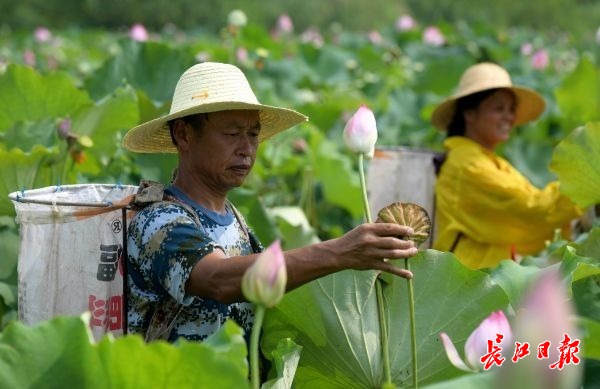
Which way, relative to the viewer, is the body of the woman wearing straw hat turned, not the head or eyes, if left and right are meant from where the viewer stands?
facing to the right of the viewer

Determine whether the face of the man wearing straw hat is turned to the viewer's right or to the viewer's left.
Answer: to the viewer's right

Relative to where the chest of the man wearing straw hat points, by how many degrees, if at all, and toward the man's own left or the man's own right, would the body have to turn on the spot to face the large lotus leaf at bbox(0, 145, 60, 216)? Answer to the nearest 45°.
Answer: approximately 180°

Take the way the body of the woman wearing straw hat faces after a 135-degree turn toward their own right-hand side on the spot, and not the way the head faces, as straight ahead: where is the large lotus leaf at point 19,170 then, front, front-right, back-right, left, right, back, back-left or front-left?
front

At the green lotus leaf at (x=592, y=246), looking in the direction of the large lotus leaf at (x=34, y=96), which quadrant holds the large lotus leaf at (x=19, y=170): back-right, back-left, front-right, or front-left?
front-left

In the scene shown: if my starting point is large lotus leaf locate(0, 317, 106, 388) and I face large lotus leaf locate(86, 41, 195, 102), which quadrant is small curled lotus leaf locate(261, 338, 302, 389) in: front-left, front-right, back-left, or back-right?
front-right

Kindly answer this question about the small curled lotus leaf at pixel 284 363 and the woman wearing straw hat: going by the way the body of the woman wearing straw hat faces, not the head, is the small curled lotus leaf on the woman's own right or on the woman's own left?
on the woman's own right

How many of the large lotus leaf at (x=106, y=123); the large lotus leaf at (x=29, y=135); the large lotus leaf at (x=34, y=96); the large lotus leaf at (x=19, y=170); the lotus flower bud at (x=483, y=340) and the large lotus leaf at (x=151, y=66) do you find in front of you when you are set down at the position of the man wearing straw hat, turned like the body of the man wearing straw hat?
1

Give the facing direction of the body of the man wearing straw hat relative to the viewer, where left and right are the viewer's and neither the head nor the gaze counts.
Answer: facing the viewer and to the right of the viewer

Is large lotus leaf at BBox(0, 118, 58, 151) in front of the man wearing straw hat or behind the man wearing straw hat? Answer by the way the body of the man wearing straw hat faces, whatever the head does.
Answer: behind
